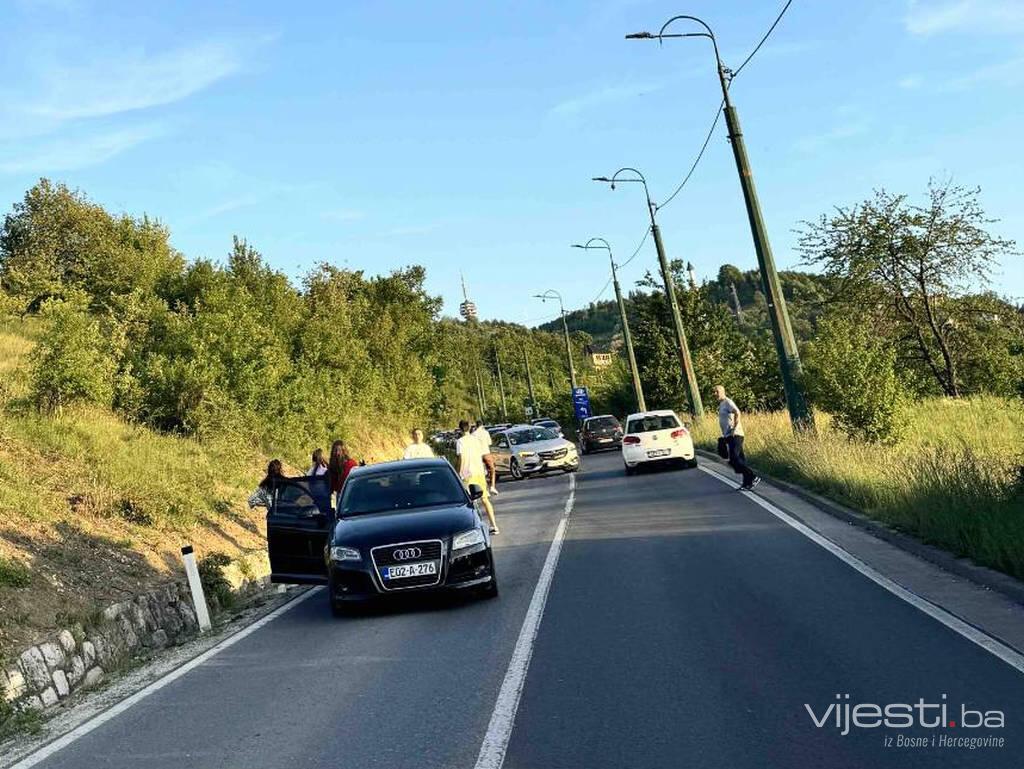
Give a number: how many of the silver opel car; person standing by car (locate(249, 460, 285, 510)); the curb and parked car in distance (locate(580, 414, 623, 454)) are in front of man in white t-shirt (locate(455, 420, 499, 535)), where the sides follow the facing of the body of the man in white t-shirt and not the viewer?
2

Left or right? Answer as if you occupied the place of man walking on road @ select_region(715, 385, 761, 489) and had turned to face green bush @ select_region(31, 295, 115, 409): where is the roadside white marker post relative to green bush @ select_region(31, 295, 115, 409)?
left

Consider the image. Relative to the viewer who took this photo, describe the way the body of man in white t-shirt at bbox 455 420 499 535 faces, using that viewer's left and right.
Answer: facing away from the viewer

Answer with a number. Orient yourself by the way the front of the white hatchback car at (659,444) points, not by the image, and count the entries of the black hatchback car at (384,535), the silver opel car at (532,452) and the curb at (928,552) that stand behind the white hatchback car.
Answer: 2

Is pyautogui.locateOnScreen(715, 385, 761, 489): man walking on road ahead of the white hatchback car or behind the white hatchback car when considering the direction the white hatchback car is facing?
behind

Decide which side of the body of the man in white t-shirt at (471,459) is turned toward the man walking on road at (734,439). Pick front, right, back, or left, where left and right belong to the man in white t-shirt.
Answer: right

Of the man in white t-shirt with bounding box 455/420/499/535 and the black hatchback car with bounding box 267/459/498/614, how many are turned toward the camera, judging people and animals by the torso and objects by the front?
1

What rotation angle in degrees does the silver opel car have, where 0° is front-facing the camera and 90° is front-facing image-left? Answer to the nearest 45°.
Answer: approximately 315°

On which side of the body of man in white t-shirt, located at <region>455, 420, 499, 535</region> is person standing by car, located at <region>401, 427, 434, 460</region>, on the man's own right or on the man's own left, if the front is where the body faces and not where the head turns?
on the man's own left

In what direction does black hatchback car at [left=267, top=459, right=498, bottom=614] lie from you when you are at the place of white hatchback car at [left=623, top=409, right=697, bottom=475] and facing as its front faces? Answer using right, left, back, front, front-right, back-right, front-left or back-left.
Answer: back

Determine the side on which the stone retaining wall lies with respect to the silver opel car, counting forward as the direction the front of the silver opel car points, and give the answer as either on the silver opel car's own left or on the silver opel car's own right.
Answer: on the silver opel car's own right

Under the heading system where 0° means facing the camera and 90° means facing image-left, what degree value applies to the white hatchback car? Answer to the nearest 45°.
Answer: approximately 180°
